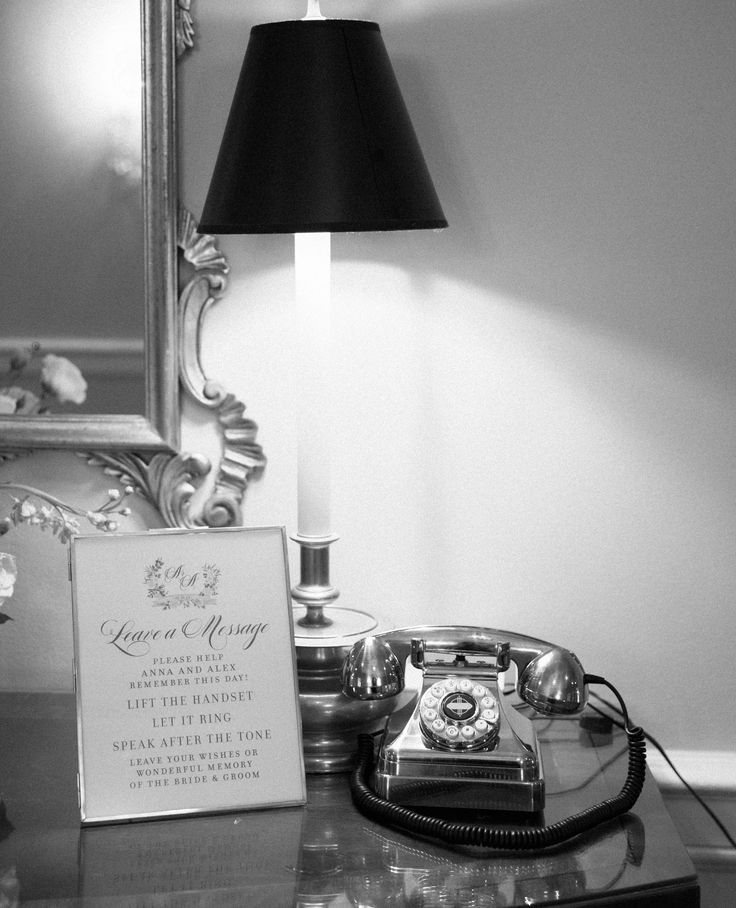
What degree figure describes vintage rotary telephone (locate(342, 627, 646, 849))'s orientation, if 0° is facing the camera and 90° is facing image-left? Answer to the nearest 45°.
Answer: approximately 0°

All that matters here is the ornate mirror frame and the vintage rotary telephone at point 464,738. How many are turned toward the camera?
2

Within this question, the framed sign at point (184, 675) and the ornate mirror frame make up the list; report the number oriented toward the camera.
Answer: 2

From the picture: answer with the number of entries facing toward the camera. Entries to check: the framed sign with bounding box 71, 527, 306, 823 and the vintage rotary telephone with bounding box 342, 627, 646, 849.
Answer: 2

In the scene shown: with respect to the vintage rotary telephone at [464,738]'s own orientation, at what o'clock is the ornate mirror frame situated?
The ornate mirror frame is roughly at 4 o'clock from the vintage rotary telephone.
